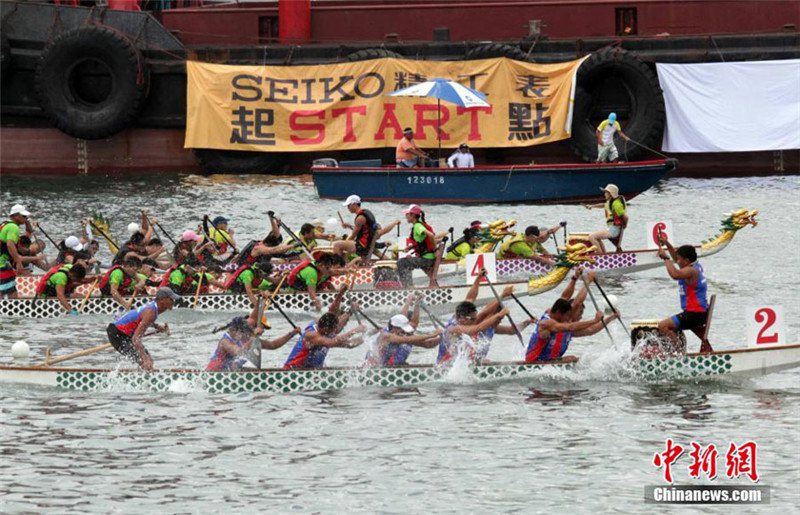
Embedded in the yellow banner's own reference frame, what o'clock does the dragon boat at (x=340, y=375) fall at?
The dragon boat is roughly at 12 o'clock from the yellow banner.

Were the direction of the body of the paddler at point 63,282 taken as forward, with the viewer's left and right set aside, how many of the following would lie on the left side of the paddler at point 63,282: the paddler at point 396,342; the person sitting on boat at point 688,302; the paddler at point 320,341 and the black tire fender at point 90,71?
1

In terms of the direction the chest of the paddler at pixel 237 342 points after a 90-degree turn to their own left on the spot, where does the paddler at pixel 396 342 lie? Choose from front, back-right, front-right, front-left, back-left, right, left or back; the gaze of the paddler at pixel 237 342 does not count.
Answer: right

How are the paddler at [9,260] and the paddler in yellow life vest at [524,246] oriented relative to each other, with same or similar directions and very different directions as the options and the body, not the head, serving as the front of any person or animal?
same or similar directions

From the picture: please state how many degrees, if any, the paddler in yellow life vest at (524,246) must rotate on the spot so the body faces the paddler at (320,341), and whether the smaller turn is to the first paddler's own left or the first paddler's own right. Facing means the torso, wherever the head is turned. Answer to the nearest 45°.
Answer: approximately 90° to the first paddler's own right

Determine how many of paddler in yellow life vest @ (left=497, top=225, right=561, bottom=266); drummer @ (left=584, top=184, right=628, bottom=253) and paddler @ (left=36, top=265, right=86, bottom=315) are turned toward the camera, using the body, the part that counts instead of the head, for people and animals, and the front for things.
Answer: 0

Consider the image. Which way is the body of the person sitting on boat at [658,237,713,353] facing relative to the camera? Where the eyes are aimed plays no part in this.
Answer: to the viewer's left

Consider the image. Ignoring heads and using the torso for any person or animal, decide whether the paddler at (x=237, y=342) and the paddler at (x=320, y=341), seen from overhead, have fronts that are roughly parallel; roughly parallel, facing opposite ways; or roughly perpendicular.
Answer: roughly parallel

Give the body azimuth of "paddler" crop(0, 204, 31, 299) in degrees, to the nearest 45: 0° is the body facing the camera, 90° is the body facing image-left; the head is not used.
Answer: approximately 270°

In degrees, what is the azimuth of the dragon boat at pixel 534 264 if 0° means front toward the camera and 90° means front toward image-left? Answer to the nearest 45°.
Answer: approximately 270°

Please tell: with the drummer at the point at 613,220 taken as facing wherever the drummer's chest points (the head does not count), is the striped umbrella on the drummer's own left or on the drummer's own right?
on the drummer's own right

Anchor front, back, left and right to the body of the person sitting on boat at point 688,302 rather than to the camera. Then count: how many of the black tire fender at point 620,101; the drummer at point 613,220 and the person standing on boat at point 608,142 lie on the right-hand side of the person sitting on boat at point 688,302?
3

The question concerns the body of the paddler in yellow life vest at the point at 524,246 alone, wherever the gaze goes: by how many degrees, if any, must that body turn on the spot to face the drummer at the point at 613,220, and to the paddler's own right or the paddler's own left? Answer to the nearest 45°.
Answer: approximately 45° to the paddler's own left

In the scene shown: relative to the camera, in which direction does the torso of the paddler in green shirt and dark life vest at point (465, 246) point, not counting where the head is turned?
to the viewer's right

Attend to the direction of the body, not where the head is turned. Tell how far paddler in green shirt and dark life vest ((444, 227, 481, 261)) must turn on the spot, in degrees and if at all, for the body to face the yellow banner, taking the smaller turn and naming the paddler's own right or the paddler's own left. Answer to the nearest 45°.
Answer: approximately 90° to the paddler's own left

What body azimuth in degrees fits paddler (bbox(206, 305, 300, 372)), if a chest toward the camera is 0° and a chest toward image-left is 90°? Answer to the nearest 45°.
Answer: approximately 270°

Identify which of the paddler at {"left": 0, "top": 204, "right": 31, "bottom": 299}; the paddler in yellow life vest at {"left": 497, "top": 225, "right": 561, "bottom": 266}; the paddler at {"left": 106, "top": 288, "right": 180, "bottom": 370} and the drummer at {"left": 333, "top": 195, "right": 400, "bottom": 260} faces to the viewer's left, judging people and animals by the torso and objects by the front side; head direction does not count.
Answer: the drummer at {"left": 333, "top": 195, "right": 400, "bottom": 260}

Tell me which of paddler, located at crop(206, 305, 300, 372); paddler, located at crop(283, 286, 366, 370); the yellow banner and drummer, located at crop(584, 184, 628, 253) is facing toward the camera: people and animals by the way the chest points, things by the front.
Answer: the yellow banner

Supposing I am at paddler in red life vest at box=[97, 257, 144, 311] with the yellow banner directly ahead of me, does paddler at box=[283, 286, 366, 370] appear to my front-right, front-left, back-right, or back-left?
back-right
